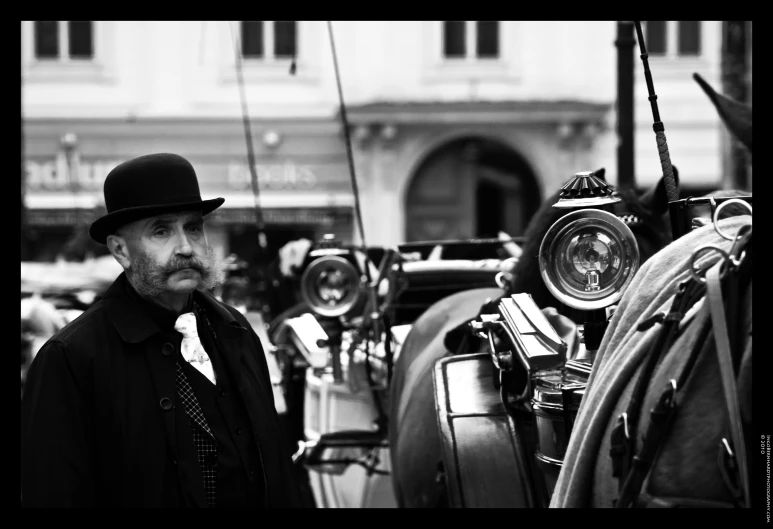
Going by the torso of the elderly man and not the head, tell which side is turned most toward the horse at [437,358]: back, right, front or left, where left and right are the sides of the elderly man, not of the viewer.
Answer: left

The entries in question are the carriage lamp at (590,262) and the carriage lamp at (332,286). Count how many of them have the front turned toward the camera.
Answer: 2

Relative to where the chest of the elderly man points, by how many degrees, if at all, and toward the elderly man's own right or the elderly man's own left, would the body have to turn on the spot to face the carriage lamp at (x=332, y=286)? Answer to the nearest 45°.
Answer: approximately 135° to the elderly man's own left
